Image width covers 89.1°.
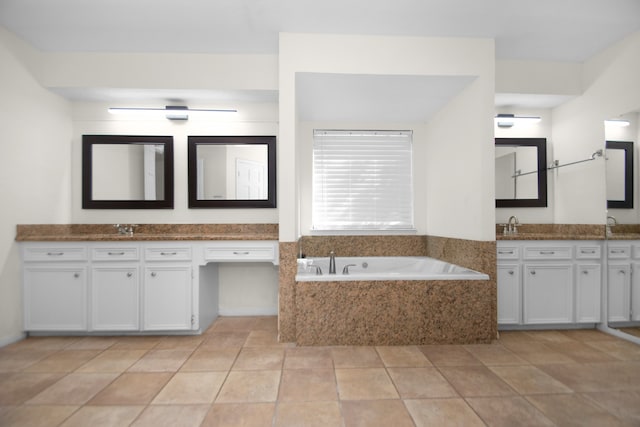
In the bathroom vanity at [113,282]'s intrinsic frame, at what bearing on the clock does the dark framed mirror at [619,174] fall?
The dark framed mirror is roughly at 10 o'clock from the bathroom vanity.

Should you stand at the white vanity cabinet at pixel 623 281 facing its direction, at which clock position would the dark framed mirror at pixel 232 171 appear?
The dark framed mirror is roughly at 2 o'clock from the white vanity cabinet.

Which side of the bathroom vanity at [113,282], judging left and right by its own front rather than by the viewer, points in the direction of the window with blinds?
left

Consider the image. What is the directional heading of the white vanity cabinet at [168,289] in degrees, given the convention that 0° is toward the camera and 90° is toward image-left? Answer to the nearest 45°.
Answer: approximately 0°

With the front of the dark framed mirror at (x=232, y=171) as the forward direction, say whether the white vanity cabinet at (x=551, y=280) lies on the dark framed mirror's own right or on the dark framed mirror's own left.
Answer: on the dark framed mirror's own left

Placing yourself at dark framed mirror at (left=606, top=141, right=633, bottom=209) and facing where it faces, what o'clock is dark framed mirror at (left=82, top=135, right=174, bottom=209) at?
dark framed mirror at (left=82, top=135, right=174, bottom=209) is roughly at 2 o'clock from dark framed mirror at (left=606, top=141, right=633, bottom=209).
